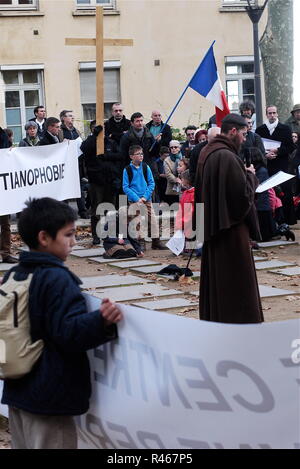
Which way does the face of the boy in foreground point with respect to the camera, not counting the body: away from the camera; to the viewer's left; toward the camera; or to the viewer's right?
to the viewer's right

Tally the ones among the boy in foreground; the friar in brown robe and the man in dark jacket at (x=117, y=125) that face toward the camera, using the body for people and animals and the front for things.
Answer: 1

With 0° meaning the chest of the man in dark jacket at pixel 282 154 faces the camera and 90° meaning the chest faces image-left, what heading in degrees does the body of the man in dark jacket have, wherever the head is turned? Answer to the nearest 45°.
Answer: approximately 45°

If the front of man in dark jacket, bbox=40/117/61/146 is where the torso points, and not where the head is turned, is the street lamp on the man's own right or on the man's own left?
on the man's own left

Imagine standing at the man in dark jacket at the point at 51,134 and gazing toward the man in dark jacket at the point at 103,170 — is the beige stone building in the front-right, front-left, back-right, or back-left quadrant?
back-left

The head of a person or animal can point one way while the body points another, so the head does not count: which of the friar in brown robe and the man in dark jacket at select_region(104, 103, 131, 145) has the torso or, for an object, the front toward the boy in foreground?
the man in dark jacket

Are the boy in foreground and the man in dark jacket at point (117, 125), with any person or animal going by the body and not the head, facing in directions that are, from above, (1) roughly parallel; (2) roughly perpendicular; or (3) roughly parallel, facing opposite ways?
roughly perpendicular

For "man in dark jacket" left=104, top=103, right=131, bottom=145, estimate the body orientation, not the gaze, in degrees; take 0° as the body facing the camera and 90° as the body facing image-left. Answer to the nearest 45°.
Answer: approximately 0°

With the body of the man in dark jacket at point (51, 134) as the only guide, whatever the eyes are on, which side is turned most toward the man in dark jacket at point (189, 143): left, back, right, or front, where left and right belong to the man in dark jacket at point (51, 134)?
left

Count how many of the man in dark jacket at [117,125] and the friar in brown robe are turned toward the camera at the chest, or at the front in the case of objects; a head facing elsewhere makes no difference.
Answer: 1

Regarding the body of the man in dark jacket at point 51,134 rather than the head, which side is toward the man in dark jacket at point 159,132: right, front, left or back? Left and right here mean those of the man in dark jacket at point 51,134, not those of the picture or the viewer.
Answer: left

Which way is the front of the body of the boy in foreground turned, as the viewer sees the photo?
to the viewer's right
